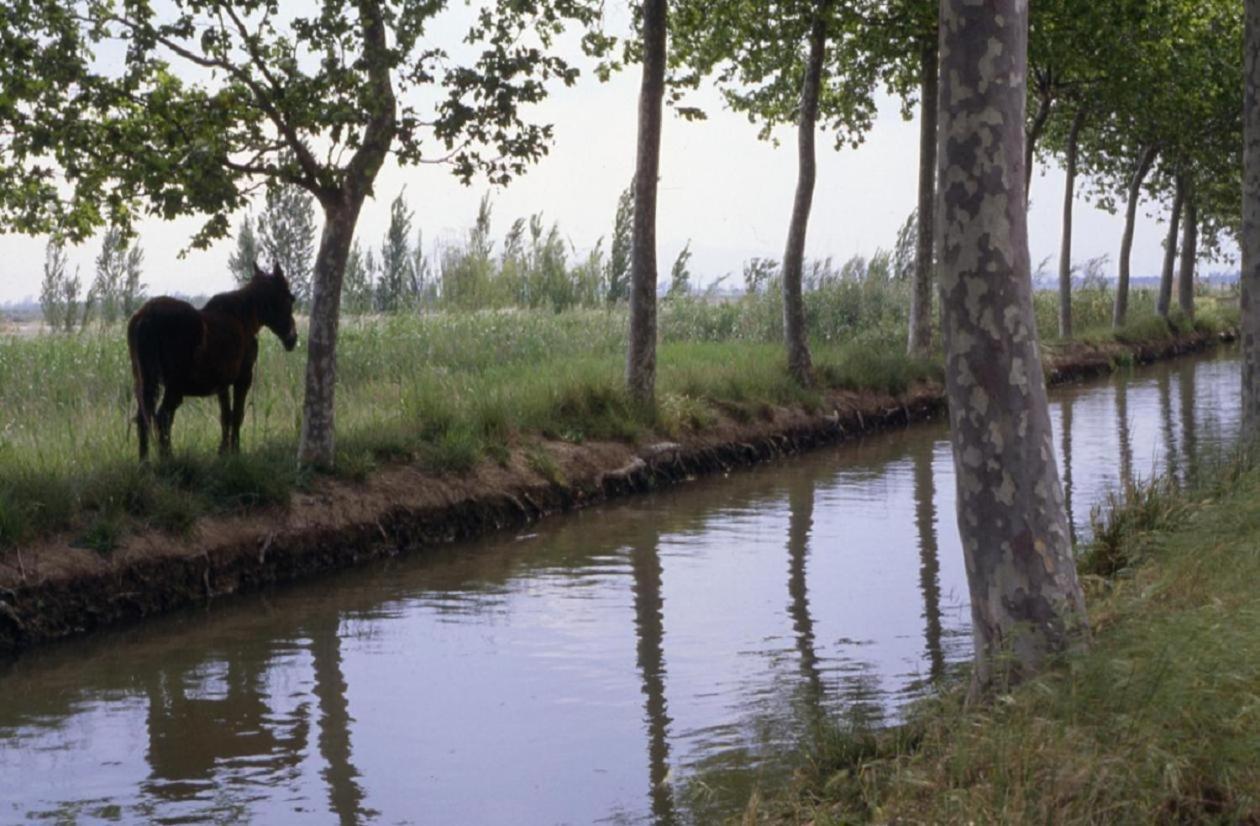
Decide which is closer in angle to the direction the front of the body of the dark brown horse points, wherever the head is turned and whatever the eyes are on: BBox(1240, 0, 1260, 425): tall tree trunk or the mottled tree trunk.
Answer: the tall tree trunk

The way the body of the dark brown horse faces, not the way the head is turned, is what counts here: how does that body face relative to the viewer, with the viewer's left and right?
facing away from the viewer and to the right of the viewer

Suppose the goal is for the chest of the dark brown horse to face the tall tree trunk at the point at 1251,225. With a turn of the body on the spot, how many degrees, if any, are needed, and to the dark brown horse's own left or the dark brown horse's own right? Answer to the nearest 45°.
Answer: approximately 45° to the dark brown horse's own right
